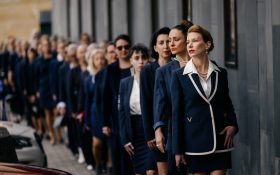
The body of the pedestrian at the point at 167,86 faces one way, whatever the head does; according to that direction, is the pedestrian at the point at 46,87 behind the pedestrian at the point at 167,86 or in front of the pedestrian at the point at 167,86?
behind

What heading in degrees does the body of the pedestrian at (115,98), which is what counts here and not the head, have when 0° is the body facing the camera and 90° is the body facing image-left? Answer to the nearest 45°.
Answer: approximately 0°

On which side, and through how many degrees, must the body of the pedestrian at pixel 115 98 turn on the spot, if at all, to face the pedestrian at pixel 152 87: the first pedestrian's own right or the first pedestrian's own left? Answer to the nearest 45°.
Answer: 0° — they already face them
